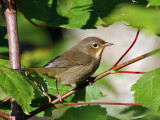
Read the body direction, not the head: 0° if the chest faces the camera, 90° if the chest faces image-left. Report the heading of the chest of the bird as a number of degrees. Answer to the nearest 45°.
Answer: approximately 270°

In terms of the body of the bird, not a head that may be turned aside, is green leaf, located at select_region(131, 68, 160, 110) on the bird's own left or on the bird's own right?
on the bird's own right

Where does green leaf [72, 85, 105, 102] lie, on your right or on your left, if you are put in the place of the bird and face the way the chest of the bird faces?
on your left
